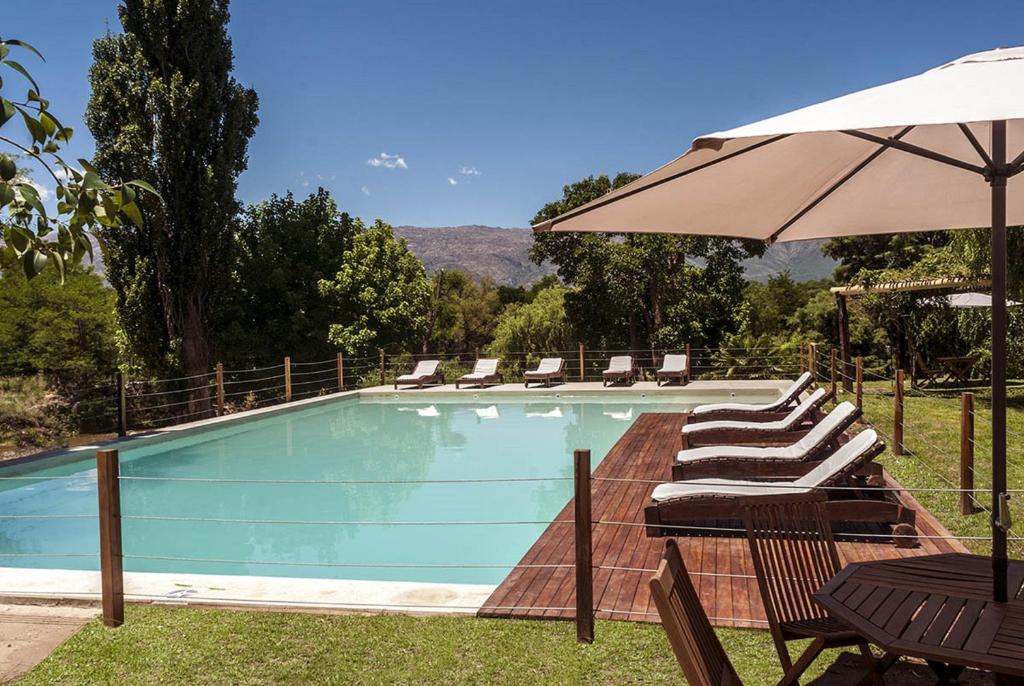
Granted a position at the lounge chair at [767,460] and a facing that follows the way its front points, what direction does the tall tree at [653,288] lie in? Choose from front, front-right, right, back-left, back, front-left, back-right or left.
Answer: right

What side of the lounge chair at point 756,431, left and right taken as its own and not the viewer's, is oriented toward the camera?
left

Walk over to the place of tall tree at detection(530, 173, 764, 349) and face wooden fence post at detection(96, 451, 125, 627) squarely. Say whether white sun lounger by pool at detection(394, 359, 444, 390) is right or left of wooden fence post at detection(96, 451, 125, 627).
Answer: right

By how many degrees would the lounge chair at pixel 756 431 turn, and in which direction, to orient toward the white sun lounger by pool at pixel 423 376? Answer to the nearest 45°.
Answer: approximately 45° to its right

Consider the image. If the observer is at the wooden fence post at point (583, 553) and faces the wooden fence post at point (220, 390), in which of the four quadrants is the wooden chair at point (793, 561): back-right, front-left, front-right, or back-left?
back-right

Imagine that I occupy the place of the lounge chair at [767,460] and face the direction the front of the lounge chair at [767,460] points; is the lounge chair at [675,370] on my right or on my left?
on my right

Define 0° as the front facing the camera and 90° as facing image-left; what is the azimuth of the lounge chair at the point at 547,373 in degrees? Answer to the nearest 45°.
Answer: approximately 45°

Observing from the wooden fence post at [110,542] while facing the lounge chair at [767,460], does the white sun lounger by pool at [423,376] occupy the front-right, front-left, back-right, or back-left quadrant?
front-left

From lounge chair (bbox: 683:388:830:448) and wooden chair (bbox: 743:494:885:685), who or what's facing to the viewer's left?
the lounge chair

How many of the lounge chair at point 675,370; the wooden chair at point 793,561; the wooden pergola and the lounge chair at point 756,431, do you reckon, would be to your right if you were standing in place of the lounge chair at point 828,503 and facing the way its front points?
3

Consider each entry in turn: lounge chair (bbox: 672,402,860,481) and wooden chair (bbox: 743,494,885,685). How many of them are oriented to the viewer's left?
1

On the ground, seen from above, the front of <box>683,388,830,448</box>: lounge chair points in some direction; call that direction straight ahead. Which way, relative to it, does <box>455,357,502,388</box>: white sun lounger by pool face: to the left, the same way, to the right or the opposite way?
to the left

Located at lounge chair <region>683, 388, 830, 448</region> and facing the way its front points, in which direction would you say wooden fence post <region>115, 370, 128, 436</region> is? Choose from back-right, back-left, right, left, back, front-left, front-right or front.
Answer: front

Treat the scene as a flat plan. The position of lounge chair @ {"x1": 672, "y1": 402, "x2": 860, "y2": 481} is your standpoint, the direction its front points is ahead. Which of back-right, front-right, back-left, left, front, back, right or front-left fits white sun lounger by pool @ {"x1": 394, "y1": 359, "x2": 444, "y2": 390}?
front-right
